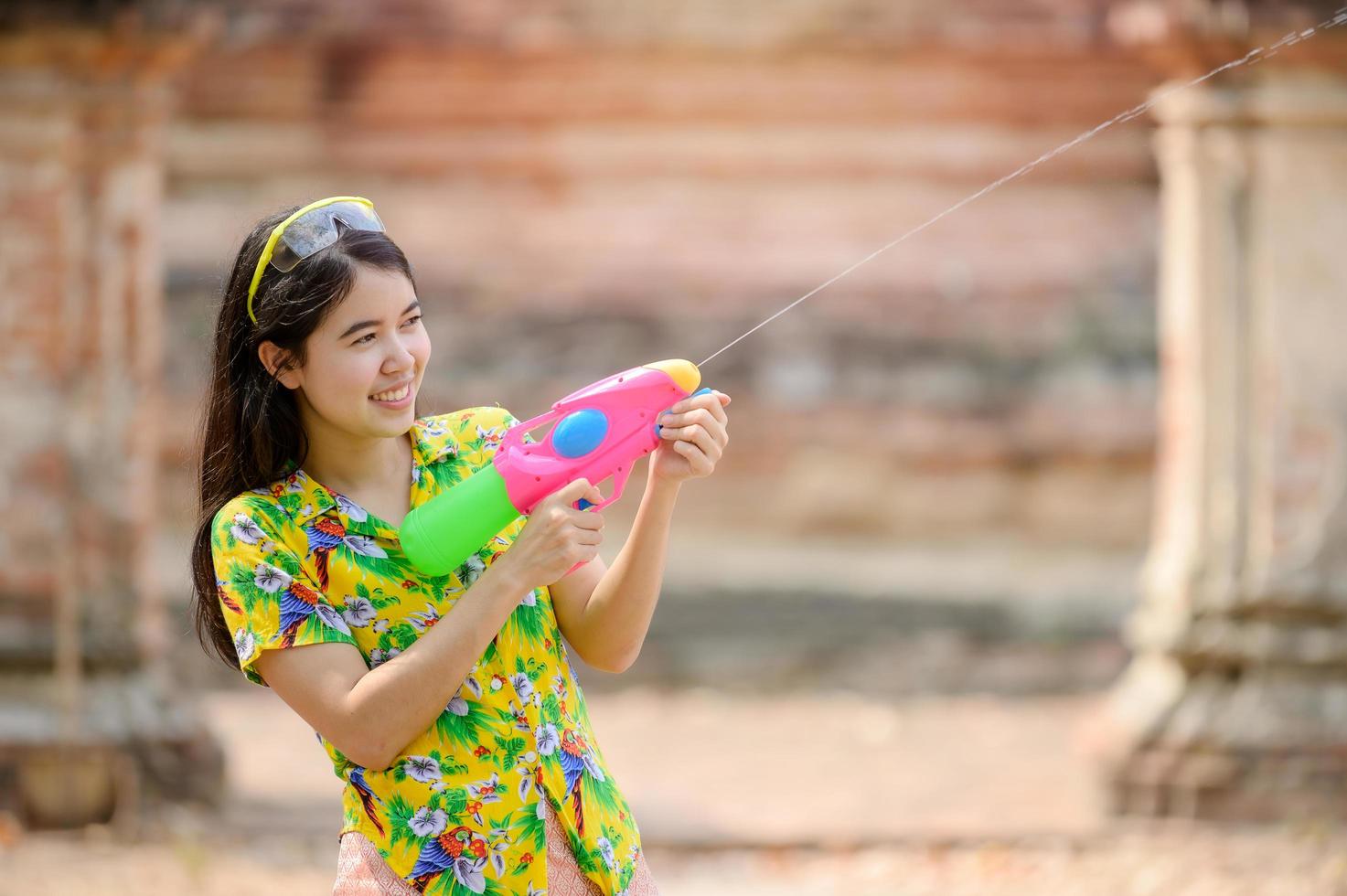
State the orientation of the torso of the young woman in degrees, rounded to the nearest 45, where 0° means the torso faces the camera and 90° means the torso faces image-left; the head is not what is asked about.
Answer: approximately 315°

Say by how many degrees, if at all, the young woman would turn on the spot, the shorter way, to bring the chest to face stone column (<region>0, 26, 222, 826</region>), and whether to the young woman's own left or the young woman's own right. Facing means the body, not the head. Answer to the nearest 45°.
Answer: approximately 135° to the young woman's own left

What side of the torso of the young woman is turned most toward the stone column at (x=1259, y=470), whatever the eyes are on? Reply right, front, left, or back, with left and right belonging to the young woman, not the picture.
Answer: left

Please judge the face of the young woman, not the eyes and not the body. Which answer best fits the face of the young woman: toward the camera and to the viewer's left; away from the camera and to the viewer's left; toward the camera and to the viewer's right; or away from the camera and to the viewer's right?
toward the camera and to the viewer's right
